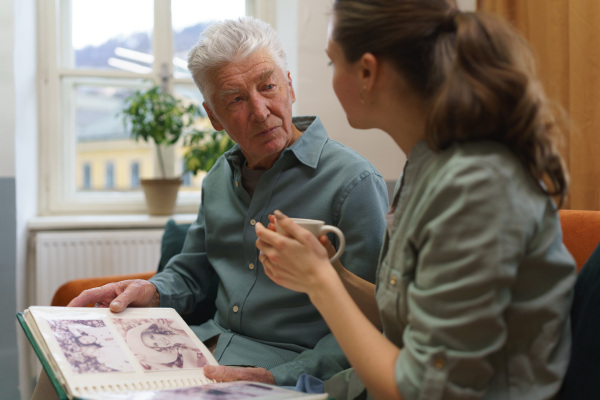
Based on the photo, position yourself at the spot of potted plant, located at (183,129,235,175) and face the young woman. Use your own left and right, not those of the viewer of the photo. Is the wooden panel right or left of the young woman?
left

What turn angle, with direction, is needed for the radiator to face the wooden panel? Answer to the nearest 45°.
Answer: approximately 45° to its left

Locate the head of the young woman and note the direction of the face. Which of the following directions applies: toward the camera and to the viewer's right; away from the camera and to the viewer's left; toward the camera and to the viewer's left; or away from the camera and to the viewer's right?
away from the camera and to the viewer's left

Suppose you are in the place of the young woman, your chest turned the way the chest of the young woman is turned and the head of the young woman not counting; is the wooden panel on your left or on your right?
on your right

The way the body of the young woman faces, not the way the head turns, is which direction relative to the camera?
to the viewer's left

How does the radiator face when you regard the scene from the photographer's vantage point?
facing the viewer

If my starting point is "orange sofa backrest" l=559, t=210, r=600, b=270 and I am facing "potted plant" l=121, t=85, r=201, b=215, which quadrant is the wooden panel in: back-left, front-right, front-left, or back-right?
front-right

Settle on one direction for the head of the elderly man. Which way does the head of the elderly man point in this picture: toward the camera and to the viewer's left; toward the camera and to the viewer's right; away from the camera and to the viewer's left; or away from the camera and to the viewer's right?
toward the camera and to the viewer's right

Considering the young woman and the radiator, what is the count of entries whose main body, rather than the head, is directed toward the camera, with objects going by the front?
1
